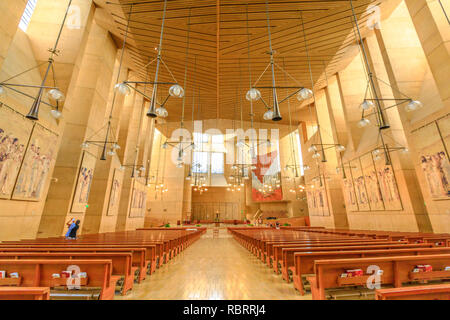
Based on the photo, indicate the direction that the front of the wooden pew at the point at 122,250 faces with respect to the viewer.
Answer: facing away from the viewer

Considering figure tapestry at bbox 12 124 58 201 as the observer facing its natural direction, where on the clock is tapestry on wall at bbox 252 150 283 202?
The tapestry on wall is roughly at 10 o'clock from the figure tapestry.

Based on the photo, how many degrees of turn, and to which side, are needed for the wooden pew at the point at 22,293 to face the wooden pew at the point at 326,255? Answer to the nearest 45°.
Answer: approximately 90° to its right

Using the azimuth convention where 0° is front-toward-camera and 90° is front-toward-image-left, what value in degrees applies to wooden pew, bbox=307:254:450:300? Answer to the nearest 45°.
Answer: approximately 135°

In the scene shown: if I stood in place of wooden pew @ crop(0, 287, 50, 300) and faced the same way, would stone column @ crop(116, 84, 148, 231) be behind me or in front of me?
in front

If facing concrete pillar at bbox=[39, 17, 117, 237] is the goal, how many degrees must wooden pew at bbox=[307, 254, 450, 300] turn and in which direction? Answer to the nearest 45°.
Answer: approximately 45° to its left

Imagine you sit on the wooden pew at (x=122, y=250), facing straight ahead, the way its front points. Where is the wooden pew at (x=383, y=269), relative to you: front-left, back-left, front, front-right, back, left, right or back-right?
back-right

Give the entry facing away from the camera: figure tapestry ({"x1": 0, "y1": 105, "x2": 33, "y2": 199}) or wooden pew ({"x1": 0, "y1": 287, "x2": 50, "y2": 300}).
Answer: the wooden pew

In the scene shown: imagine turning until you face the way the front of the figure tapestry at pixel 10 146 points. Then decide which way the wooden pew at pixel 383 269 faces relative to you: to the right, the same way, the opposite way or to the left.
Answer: to the left

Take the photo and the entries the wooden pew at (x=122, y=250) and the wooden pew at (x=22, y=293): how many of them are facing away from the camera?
2

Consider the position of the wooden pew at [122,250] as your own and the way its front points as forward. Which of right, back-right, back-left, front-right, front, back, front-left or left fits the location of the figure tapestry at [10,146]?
front-left
